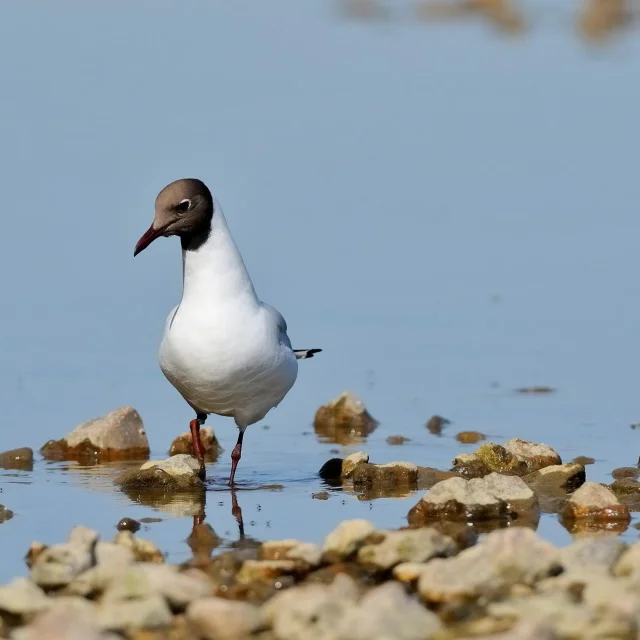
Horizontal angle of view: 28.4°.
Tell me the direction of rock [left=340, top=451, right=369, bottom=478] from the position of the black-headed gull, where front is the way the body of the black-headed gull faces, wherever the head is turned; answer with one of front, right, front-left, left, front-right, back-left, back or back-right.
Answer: back-left

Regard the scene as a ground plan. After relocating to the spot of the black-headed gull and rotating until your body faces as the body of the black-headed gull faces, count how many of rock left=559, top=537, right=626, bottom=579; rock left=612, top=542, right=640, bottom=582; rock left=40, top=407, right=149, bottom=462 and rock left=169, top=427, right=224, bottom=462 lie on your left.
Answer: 2

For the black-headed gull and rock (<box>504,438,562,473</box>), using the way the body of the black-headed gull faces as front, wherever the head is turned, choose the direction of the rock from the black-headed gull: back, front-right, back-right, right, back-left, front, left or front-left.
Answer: back-left

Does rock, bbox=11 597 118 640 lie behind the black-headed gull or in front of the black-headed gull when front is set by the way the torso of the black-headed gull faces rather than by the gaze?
in front

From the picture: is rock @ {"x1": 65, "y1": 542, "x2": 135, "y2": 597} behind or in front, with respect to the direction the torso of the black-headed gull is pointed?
in front

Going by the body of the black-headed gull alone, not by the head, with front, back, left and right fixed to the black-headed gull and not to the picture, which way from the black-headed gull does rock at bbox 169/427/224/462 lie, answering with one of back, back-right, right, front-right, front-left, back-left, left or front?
back-right

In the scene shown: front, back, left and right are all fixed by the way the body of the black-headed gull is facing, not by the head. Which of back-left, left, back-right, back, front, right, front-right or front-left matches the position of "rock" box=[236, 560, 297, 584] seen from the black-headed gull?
front-left

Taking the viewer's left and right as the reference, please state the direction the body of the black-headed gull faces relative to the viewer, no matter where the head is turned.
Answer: facing the viewer and to the left of the viewer

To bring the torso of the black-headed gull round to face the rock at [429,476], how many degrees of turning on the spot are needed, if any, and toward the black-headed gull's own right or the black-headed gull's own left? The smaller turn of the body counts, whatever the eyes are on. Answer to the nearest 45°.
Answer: approximately 135° to the black-headed gull's own left

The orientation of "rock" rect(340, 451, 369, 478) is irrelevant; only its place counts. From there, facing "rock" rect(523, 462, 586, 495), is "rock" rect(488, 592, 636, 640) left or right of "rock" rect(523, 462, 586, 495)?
right

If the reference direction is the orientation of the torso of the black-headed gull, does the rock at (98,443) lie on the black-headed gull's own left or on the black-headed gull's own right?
on the black-headed gull's own right

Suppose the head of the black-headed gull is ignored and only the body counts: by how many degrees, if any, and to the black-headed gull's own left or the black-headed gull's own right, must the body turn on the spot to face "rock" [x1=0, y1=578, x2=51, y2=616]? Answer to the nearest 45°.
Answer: approximately 45° to the black-headed gull's own left

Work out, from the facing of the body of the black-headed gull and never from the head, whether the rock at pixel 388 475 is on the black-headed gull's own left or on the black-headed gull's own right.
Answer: on the black-headed gull's own left

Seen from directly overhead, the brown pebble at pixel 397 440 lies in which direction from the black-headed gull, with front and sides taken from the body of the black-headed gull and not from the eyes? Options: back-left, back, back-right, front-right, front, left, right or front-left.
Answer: back
